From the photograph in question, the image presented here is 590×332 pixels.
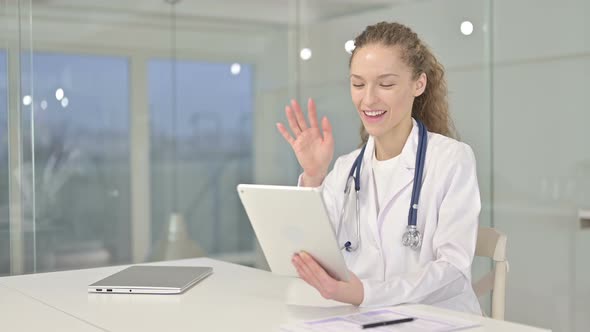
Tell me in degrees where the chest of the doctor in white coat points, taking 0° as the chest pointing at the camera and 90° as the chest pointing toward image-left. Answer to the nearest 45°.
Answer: approximately 45°

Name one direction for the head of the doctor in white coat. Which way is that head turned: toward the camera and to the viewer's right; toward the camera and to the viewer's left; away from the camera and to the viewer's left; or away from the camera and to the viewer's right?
toward the camera and to the viewer's left

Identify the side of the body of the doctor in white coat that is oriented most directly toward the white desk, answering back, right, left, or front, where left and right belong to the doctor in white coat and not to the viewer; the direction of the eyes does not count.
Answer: front

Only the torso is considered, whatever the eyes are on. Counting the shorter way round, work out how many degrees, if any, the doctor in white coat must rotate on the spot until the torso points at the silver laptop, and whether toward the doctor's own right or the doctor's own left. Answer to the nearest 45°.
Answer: approximately 45° to the doctor's own right
